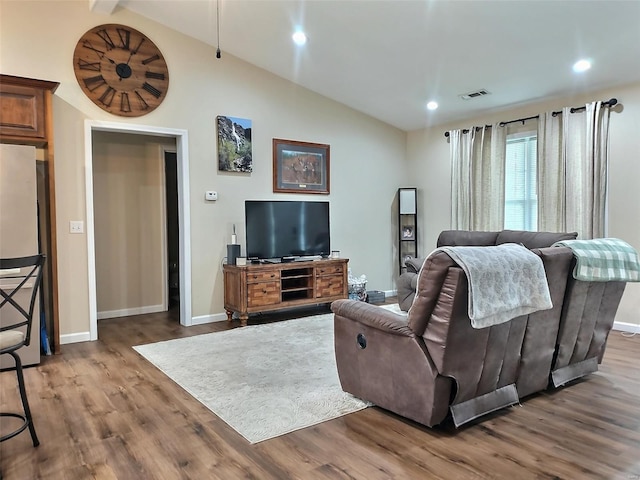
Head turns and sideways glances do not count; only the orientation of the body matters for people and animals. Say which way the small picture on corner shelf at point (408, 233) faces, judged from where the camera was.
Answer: facing the viewer

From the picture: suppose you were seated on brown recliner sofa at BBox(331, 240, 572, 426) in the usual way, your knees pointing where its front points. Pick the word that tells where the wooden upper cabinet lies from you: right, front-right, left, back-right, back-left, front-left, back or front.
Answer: front-left

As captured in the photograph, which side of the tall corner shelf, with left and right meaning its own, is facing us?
front

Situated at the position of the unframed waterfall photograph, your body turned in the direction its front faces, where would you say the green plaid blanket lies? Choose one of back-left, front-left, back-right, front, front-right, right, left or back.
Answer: front

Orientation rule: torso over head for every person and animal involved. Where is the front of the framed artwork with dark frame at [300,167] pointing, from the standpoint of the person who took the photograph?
facing the viewer and to the right of the viewer

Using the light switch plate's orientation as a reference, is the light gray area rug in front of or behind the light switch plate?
in front

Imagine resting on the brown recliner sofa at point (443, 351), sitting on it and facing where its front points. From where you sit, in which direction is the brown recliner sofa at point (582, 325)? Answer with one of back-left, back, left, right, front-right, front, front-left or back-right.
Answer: right

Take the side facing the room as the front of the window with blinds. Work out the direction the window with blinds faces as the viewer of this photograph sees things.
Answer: facing the viewer and to the left of the viewer

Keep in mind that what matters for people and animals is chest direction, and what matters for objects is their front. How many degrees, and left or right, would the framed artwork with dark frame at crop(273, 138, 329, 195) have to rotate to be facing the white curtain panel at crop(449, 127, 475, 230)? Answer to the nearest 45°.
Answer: approximately 45° to its left

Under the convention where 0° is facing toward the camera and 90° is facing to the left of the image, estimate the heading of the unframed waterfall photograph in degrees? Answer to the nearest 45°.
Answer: approximately 315°

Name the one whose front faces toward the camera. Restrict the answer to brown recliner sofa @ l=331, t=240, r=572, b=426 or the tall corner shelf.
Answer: the tall corner shelf

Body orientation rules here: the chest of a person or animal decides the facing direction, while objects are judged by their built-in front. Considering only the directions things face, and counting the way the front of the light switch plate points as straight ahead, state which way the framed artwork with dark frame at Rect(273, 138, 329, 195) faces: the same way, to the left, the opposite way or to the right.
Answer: the same way

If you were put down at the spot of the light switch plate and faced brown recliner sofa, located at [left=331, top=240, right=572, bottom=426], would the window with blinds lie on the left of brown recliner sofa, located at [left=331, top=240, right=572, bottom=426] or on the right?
left

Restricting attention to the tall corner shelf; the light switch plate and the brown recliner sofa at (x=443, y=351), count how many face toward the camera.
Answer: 2

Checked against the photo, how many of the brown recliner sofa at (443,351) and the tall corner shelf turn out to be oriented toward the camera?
1

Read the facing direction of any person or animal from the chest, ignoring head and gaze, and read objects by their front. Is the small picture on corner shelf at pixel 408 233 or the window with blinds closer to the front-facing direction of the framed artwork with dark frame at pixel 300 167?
the window with blinds

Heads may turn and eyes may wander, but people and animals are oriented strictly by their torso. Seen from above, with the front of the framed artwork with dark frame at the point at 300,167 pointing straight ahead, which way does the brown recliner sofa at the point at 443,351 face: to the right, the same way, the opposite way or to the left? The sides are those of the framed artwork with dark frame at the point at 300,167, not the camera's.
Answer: the opposite way

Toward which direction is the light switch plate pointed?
toward the camera

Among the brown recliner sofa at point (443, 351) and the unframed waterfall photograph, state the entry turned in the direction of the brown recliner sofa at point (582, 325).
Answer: the unframed waterfall photograph

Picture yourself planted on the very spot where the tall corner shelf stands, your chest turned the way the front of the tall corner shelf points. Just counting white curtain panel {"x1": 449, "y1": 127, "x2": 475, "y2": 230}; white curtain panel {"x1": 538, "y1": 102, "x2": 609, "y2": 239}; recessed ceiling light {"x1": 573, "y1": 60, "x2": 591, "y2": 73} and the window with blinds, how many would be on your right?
0

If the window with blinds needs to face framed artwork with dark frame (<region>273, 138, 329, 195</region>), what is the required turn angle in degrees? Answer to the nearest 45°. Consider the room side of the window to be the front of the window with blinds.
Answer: approximately 45° to its right

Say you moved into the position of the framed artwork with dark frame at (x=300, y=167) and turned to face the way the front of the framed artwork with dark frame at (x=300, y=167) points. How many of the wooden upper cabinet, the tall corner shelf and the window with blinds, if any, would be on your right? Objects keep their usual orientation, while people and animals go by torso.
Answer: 1

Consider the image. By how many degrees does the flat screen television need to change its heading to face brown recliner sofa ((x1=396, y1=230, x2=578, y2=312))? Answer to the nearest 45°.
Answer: approximately 45° to its left
